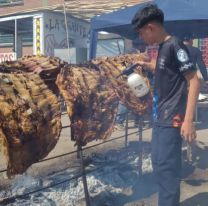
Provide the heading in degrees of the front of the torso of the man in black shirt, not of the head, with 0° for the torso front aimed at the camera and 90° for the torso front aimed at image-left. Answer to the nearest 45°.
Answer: approximately 90°

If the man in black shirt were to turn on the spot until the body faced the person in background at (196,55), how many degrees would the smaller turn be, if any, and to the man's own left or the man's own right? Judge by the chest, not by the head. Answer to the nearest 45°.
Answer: approximately 90° to the man's own right

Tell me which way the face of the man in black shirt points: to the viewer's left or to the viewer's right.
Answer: to the viewer's left

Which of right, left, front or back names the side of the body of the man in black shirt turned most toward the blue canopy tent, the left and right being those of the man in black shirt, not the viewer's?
right
